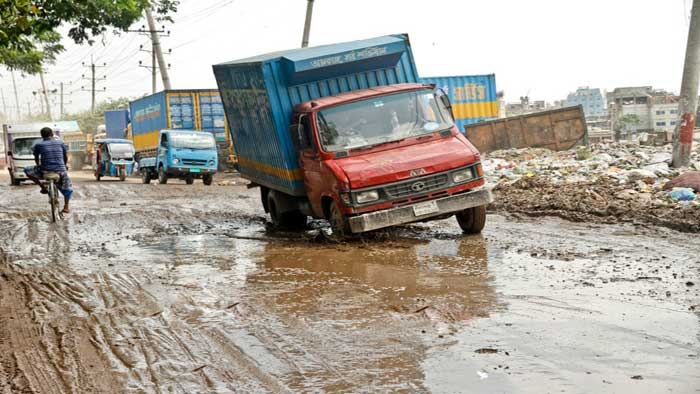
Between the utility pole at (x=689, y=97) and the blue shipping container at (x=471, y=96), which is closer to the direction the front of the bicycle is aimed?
the blue shipping container

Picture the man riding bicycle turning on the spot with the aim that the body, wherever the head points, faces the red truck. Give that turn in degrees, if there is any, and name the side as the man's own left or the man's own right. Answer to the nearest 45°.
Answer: approximately 135° to the man's own right

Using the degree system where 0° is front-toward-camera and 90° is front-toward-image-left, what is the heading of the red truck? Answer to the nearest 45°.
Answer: approximately 315°

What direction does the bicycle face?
away from the camera

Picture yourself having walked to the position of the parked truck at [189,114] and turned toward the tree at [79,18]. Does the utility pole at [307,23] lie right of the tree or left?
left

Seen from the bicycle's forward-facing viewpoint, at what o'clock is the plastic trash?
The plastic trash is roughly at 4 o'clock from the bicycle.

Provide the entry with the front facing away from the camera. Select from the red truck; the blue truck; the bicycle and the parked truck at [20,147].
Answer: the bicycle

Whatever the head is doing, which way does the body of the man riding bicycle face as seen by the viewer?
away from the camera

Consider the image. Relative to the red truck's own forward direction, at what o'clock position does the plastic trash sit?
The plastic trash is roughly at 10 o'clock from the red truck.

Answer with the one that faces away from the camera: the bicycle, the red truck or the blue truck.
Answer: the bicycle
